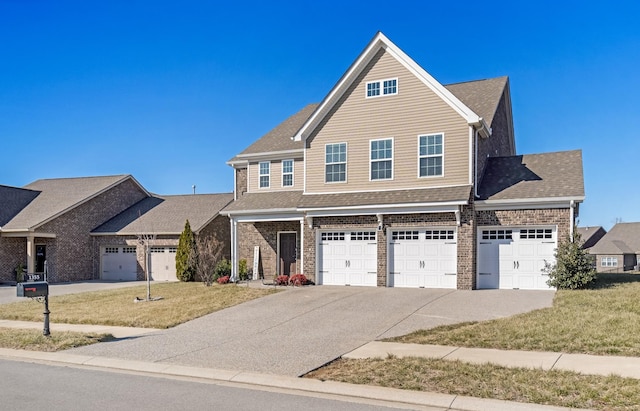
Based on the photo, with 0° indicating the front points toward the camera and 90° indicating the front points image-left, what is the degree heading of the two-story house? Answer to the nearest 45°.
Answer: approximately 0°

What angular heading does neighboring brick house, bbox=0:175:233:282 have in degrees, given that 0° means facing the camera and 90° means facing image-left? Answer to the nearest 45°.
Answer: approximately 45°

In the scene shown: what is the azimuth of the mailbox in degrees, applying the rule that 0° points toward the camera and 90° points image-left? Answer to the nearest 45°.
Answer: approximately 45°
